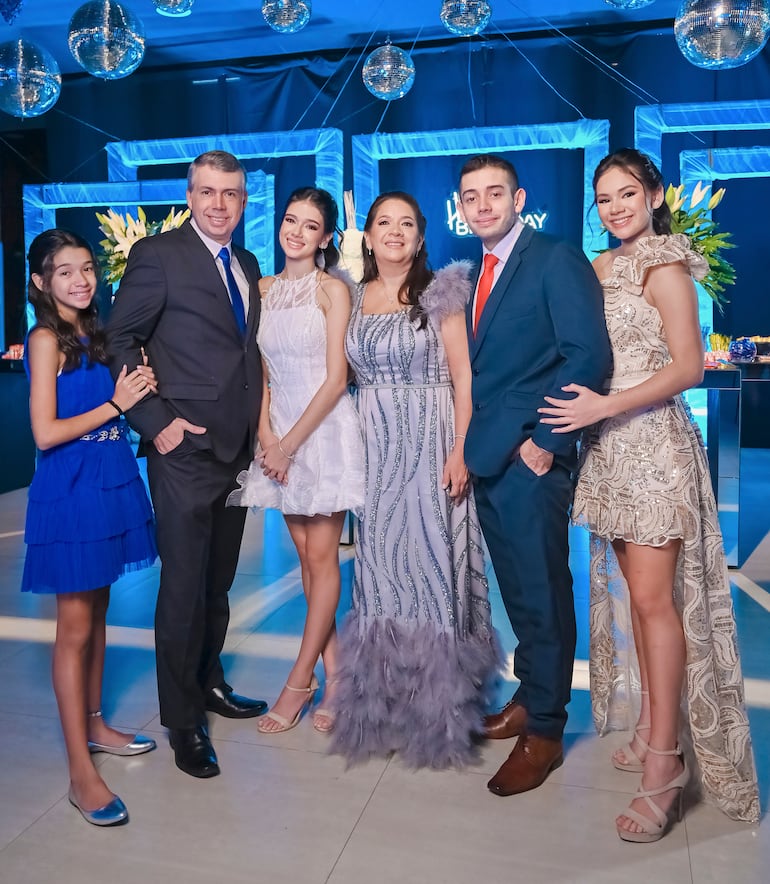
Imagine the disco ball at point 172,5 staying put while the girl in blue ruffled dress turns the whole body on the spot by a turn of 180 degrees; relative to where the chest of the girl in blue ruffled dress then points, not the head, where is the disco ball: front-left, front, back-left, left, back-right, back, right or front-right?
front-right

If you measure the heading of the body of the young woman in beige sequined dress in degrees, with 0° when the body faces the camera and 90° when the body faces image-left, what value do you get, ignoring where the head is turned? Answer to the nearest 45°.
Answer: approximately 45°

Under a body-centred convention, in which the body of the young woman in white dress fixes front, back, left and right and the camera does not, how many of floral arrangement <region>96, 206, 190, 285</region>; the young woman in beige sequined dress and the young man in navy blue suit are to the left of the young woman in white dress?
2

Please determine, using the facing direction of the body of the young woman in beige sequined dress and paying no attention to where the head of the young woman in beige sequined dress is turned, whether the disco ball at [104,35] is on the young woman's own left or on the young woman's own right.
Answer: on the young woman's own right

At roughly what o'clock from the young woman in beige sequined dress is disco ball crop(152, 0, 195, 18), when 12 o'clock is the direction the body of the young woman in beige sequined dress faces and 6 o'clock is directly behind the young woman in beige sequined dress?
The disco ball is roughly at 3 o'clock from the young woman in beige sequined dress.

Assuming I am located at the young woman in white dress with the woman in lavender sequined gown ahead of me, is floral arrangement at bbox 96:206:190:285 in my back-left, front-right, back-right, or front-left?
back-left

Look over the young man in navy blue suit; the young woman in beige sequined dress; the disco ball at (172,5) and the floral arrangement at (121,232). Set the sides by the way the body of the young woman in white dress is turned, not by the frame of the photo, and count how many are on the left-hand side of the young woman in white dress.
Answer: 2

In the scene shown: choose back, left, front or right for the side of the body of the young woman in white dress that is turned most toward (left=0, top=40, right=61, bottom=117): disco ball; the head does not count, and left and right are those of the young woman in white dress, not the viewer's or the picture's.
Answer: right

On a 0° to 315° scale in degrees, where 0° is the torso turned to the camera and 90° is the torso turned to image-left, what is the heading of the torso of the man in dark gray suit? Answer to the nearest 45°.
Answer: approximately 315°

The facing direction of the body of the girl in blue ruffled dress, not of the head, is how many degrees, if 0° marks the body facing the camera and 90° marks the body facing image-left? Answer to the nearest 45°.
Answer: approximately 315°
